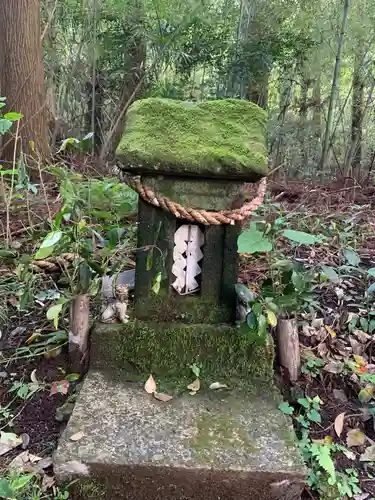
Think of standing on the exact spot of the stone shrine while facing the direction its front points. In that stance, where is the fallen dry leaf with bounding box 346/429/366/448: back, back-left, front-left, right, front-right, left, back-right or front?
left

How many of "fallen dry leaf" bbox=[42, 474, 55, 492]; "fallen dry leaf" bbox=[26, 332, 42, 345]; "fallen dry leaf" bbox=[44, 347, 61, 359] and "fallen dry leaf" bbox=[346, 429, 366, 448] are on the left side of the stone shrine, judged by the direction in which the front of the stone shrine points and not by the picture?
1

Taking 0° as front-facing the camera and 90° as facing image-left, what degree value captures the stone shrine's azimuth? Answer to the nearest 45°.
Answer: approximately 0°

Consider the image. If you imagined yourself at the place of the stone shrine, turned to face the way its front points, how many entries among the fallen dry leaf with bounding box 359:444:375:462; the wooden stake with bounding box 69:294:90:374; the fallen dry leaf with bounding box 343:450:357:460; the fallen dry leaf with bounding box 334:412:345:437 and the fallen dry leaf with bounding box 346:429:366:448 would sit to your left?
4

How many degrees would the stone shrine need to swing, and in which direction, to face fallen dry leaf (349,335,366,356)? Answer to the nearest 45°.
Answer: approximately 135° to its left

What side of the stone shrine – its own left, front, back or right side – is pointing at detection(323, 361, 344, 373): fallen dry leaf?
left

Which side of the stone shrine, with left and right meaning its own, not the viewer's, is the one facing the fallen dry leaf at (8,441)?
right

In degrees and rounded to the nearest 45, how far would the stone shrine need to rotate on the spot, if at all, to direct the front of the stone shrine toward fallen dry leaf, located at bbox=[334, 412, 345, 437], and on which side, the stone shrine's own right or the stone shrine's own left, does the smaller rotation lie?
approximately 90° to the stone shrine's own left

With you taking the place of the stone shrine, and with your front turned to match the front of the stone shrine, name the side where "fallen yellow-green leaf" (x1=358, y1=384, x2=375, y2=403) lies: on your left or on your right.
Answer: on your left

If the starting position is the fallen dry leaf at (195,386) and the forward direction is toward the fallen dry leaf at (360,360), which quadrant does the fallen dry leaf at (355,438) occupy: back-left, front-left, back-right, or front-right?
front-right

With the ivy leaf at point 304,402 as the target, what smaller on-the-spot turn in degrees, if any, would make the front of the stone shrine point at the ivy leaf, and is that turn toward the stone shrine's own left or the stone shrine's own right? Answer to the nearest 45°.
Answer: approximately 90° to the stone shrine's own left

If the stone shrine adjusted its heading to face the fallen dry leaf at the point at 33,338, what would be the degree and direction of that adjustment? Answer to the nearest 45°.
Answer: approximately 135° to its right

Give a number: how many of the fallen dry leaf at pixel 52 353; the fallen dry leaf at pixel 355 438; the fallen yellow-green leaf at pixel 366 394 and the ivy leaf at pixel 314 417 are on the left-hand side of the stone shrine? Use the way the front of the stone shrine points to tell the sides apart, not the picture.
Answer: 3

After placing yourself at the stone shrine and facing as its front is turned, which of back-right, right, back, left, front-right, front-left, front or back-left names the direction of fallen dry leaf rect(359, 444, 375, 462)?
left

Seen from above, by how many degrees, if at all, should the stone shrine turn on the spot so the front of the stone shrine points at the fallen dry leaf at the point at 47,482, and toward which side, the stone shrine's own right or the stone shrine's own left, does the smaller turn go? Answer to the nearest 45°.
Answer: approximately 45° to the stone shrine's own right

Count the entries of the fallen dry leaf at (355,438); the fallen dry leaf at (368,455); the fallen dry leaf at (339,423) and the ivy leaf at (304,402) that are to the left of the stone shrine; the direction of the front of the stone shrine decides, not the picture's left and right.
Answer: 4
